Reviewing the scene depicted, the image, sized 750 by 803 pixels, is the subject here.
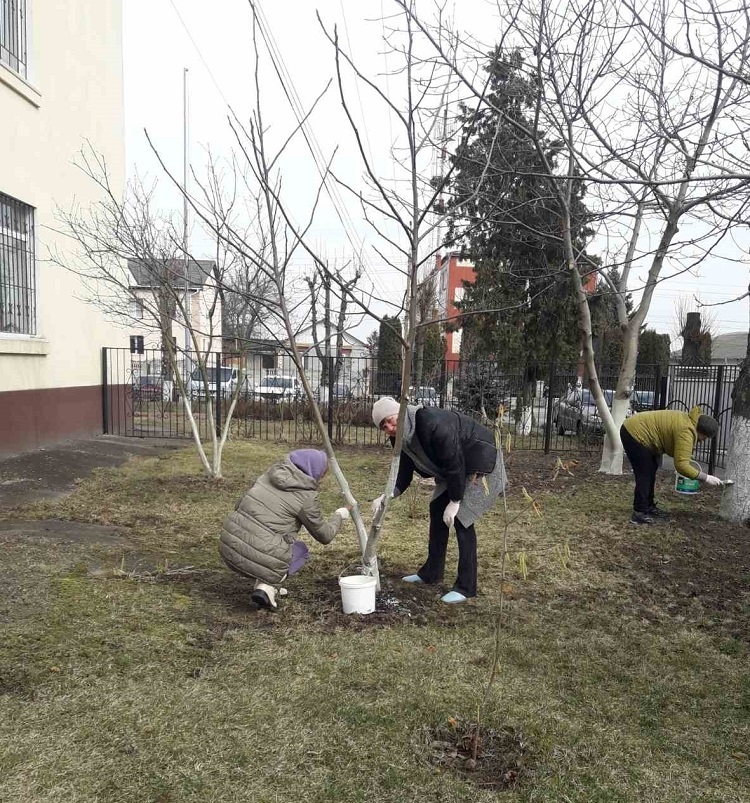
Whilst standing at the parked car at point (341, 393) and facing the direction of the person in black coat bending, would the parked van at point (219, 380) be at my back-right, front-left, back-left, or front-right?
back-right

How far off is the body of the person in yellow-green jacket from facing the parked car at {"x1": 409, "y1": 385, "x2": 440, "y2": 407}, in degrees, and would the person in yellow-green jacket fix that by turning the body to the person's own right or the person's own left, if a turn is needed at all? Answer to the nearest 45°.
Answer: approximately 135° to the person's own left

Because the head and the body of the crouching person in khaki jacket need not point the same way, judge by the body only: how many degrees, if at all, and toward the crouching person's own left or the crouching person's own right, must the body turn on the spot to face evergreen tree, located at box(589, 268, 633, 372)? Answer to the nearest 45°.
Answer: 0° — they already face it

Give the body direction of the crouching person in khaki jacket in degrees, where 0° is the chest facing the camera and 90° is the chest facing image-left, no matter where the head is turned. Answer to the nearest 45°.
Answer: approximately 225°

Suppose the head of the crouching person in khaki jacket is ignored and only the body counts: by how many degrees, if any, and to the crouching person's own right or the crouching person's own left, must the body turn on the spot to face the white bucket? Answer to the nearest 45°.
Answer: approximately 45° to the crouching person's own right

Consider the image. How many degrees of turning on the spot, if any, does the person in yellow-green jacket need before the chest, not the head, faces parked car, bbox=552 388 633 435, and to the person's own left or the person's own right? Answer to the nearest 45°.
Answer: approximately 90° to the person's own left

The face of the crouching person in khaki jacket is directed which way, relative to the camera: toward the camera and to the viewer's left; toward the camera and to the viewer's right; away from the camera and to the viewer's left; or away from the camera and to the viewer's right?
away from the camera and to the viewer's right

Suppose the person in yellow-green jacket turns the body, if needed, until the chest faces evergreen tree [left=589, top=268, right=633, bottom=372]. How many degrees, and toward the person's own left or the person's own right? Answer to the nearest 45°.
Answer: approximately 90° to the person's own left

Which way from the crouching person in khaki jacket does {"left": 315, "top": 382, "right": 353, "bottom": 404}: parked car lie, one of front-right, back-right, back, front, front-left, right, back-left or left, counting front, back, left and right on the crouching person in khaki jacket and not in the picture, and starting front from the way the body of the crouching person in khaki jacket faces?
front-left

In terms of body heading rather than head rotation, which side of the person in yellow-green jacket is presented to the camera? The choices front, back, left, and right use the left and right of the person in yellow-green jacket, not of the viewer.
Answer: right
